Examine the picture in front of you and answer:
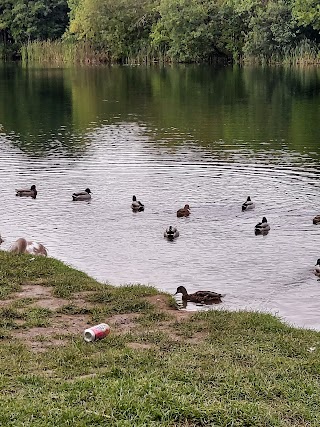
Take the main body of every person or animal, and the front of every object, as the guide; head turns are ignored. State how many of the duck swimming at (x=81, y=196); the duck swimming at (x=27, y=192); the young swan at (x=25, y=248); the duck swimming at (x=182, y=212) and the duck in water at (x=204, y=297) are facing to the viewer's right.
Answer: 3

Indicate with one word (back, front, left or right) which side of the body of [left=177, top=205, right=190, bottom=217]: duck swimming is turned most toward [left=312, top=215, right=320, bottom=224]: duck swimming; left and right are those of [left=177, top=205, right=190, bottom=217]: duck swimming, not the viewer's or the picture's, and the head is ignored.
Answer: front

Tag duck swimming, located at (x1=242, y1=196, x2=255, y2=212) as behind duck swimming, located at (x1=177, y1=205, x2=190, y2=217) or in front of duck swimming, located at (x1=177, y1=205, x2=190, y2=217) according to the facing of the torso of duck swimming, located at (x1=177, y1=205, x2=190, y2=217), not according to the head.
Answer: in front

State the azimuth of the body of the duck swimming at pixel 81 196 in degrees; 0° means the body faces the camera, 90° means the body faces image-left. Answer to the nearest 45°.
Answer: approximately 270°

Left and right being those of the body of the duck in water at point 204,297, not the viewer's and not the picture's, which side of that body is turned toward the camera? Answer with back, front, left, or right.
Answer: left

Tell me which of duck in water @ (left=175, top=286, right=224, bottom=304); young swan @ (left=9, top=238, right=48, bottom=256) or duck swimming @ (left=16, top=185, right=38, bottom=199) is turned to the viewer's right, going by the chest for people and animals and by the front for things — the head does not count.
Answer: the duck swimming

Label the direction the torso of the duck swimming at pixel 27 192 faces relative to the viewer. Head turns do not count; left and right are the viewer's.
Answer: facing to the right of the viewer

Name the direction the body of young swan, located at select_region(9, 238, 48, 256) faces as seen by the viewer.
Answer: to the viewer's left

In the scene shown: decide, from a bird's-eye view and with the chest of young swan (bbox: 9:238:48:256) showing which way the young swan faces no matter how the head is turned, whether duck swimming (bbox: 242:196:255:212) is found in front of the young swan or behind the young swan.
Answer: behind

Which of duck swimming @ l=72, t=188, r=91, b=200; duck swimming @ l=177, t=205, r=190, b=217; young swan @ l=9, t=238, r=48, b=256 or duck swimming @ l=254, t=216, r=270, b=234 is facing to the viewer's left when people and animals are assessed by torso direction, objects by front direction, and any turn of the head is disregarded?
the young swan

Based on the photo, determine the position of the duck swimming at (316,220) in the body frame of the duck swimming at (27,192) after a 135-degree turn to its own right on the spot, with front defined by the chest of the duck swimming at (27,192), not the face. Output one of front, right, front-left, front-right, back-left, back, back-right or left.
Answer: left

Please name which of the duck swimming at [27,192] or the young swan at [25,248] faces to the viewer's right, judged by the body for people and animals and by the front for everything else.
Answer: the duck swimming

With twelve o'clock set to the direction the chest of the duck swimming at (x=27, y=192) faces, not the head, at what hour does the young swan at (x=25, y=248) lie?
The young swan is roughly at 3 o'clock from the duck swimming.

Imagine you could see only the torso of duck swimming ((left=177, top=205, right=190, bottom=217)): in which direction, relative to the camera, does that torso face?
to the viewer's right
